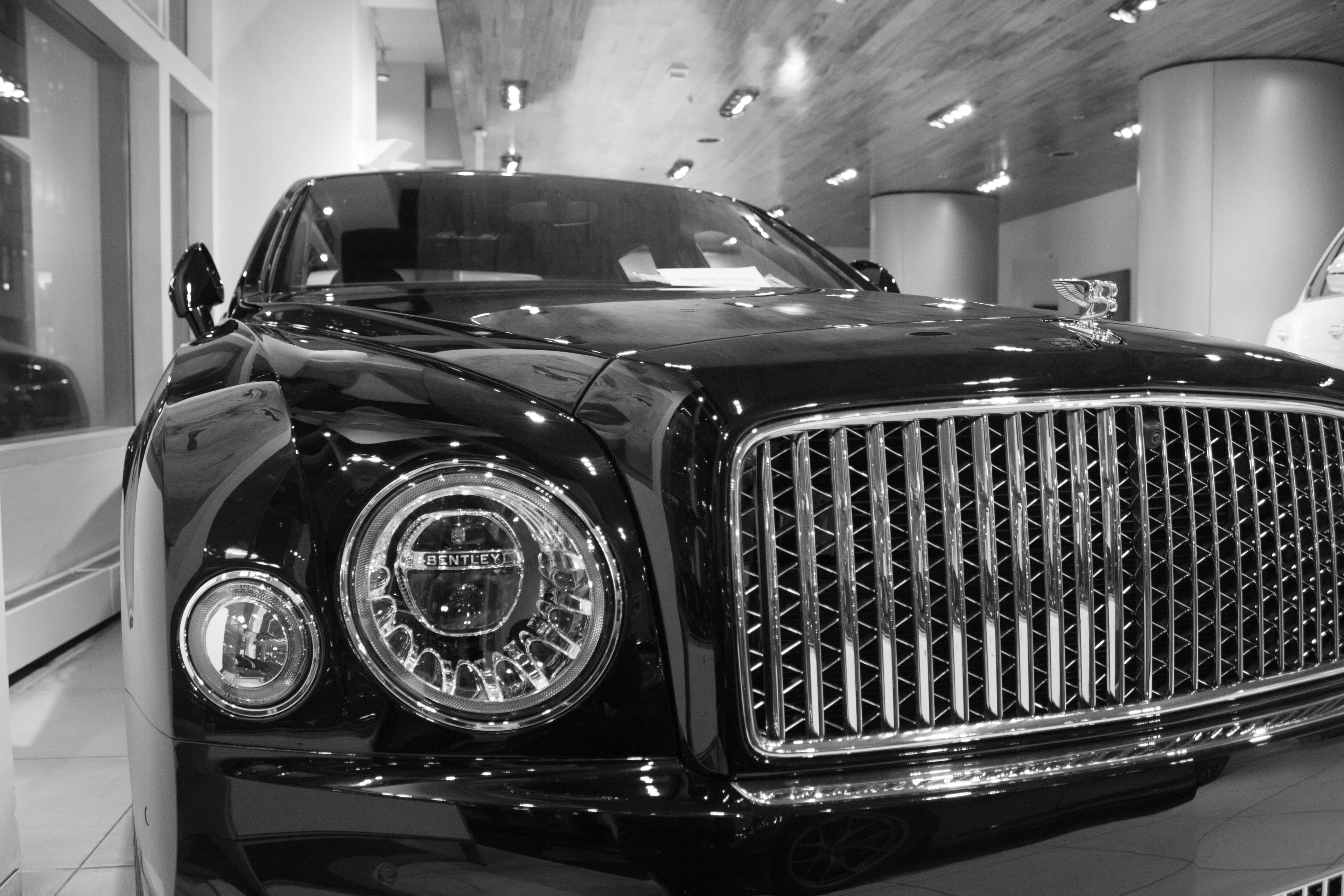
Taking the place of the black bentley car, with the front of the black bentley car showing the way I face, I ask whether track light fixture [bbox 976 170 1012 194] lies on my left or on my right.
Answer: on my left

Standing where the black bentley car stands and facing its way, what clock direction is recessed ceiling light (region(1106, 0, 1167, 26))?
The recessed ceiling light is roughly at 8 o'clock from the black bentley car.

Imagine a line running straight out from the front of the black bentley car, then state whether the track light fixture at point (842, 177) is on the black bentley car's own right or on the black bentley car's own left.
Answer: on the black bentley car's own left

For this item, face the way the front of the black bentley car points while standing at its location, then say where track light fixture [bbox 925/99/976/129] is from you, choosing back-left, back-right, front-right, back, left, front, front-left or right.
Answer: back-left

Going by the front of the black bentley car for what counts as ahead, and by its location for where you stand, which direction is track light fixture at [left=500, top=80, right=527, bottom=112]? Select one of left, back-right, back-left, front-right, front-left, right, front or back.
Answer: back-left

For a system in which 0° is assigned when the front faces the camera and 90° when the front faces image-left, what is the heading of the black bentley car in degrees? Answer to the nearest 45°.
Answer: approximately 315°
